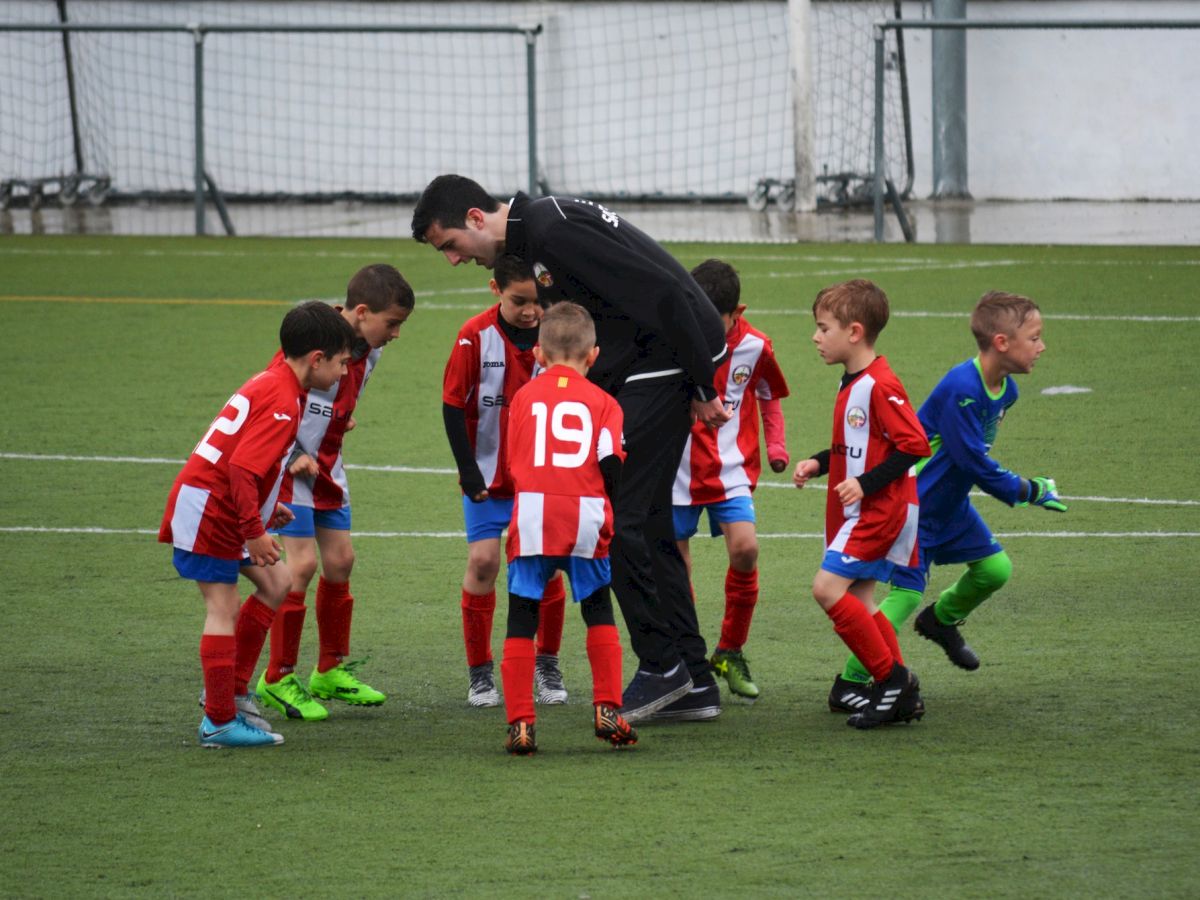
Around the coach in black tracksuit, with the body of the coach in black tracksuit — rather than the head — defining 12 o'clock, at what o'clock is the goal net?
The goal net is roughly at 3 o'clock from the coach in black tracksuit.

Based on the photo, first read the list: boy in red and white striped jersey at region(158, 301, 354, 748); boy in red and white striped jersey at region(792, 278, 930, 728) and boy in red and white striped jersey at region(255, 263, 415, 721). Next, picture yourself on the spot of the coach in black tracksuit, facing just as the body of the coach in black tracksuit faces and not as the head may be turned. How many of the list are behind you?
1

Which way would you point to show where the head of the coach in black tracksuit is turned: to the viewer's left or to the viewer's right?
to the viewer's left

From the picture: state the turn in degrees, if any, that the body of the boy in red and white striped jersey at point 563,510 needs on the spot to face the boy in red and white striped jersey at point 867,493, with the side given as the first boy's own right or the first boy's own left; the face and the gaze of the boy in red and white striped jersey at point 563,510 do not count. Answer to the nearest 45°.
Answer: approximately 90° to the first boy's own right

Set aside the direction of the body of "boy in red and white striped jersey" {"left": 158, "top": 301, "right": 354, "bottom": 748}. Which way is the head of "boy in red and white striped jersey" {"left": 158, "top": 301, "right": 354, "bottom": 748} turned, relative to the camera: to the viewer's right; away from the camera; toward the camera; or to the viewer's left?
to the viewer's right

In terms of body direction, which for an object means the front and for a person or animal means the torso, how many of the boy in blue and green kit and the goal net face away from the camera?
0

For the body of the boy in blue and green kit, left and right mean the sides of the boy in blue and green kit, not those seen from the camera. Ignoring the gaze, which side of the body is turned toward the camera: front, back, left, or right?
right

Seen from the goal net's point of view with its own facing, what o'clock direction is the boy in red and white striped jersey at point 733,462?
The boy in red and white striped jersey is roughly at 12 o'clock from the goal net.

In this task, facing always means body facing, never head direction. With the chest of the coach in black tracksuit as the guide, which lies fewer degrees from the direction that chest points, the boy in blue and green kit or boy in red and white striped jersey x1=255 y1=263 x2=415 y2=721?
the boy in red and white striped jersey

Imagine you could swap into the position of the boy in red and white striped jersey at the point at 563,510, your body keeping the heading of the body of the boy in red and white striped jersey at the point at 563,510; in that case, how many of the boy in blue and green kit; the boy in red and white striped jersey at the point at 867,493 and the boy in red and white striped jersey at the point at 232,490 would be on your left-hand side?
1

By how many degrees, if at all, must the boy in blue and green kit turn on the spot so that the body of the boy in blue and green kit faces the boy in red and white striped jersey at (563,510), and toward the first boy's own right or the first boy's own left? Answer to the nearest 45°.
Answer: approximately 135° to the first boy's own right

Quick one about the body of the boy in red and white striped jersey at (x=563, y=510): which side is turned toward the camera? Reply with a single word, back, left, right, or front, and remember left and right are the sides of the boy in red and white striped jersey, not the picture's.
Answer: back
